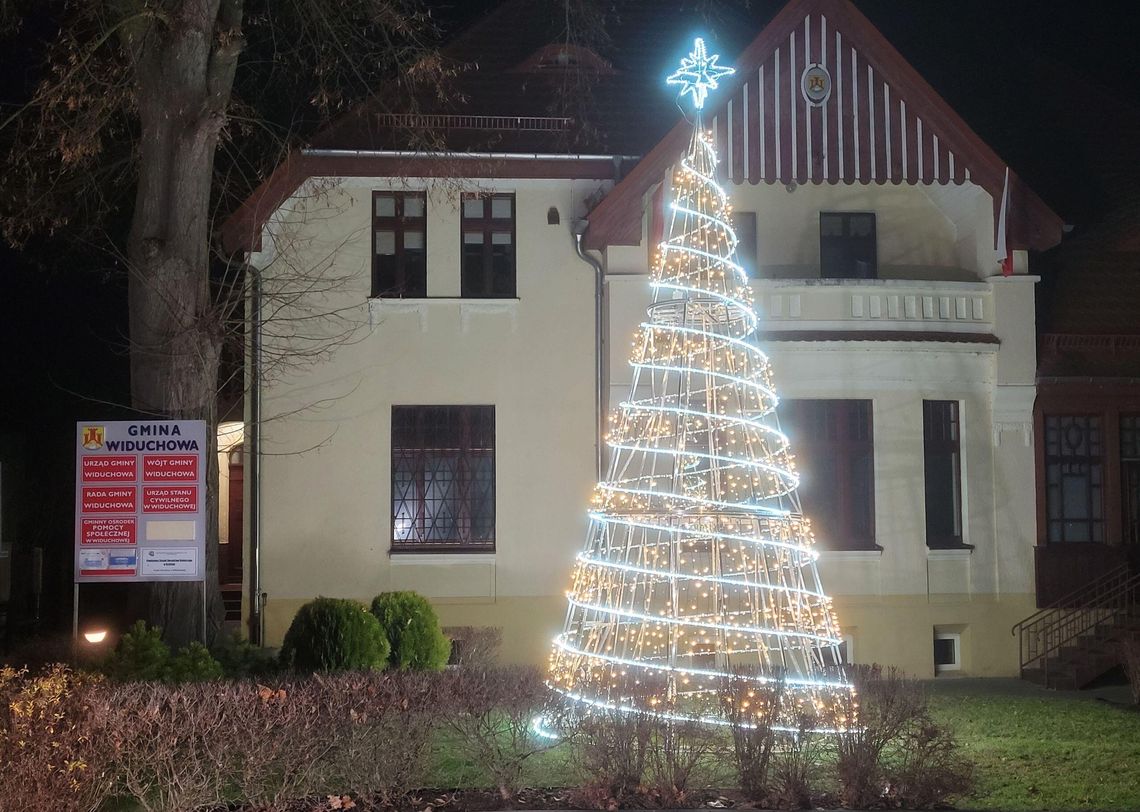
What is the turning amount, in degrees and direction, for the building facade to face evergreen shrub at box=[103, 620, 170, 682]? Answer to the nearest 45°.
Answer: approximately 45° to its right

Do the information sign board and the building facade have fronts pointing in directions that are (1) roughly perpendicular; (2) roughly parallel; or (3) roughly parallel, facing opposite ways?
roughly parallel

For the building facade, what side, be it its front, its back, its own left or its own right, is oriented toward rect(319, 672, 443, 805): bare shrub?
front

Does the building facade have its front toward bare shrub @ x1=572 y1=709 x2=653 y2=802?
yes

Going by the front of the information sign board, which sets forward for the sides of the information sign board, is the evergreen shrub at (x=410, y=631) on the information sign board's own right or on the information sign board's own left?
on the information sign board's own left

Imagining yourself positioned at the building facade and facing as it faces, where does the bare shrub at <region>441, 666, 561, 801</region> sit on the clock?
The bare shrub is roughly at 12 o'clock from the building facade.

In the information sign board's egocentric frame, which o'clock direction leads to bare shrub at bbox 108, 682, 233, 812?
The bare shrub is roughly at 12 o'clock from the information sign board.

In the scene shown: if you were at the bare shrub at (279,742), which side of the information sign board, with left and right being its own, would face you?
front

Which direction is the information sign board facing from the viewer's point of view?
toward the camera

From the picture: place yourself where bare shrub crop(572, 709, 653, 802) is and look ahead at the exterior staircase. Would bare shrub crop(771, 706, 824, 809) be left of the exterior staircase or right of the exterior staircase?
right

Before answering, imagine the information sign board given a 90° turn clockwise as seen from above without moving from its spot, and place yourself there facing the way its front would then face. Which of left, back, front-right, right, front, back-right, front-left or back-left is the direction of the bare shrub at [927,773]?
back-left

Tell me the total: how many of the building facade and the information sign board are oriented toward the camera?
2

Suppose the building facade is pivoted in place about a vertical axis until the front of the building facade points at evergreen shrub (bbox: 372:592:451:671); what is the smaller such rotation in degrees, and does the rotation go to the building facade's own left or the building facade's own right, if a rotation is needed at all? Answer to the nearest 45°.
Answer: approximately 45° to the building facade's own right

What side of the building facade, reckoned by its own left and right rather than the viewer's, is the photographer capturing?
front

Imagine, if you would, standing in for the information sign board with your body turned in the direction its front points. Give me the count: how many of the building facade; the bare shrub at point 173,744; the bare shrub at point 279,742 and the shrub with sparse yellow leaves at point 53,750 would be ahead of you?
3

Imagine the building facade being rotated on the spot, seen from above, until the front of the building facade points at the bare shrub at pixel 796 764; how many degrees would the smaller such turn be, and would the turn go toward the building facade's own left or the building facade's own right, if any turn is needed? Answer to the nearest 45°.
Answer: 0° — it already faces it

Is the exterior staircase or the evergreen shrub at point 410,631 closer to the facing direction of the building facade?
the evergreen shrub

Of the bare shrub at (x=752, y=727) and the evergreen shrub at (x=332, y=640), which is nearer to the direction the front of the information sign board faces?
the bare shrub
